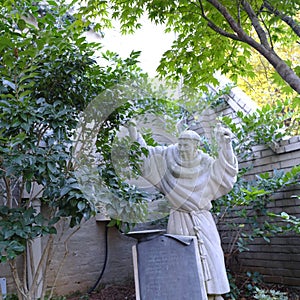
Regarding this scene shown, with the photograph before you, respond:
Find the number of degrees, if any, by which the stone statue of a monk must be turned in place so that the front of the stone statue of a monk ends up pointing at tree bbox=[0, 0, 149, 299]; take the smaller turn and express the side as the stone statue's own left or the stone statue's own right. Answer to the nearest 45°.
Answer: approximately 45° to the stone statue's own right

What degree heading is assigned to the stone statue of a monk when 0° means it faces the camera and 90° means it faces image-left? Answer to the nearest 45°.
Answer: approximately 0°

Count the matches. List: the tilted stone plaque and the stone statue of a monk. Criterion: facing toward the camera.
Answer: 2
